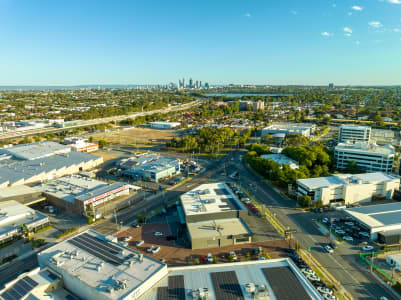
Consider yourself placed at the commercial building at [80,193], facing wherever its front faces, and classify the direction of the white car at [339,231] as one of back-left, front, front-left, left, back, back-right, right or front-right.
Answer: front

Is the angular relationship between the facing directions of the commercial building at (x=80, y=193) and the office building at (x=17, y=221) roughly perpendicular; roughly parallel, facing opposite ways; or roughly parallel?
roughly parallel

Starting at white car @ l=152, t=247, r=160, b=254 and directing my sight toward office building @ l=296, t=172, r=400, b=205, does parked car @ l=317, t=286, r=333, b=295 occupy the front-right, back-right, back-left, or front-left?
front-right

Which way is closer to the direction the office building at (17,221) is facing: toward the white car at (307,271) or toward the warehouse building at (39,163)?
the white car

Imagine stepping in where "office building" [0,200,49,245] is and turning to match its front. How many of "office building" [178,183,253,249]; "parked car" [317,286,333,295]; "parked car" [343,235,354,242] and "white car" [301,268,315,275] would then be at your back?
0

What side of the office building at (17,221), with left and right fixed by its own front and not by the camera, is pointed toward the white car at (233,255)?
front

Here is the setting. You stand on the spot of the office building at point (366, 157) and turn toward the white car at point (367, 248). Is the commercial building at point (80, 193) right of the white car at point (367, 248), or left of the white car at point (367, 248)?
right

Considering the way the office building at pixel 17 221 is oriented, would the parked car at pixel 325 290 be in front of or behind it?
in front

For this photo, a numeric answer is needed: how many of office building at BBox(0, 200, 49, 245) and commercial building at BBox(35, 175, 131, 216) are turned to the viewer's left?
0

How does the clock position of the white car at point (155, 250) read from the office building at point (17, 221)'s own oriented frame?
The white car is roughly at 12 o'clock from the office building.

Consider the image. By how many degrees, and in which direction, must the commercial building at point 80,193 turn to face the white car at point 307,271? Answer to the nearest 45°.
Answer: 0° — it already faces it

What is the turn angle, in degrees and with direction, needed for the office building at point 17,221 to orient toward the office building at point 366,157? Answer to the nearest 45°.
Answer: approximately 45° to its left

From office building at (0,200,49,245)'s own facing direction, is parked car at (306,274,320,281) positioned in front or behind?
in front

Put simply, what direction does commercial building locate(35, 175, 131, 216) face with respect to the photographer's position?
facing the viewer and to the right of the viewer

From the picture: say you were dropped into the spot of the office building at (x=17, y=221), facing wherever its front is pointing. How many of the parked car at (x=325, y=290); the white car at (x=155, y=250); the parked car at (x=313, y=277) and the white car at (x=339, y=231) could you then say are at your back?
0

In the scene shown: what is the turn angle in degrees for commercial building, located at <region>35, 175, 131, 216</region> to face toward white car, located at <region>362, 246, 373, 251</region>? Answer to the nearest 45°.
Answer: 0° — it already faces it

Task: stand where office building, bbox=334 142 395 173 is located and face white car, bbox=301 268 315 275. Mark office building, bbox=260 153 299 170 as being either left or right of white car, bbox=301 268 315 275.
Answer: right
